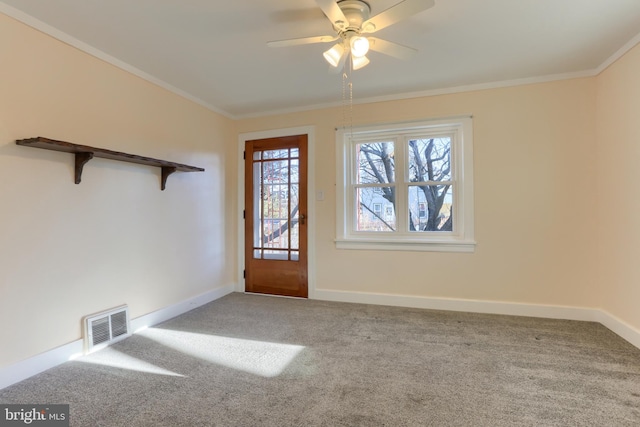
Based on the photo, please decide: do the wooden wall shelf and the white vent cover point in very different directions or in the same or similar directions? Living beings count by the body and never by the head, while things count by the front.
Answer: same or similar directions

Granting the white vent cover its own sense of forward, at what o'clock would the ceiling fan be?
The ceiling fan is roughly at 12 o'clock from the white vent cover.

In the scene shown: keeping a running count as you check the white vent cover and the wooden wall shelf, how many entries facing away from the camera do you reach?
0

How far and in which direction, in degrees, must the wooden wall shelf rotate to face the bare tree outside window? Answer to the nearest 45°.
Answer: approximately 45° to its left

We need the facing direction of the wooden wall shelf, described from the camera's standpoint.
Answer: facing the viewer and to the right of the viewer

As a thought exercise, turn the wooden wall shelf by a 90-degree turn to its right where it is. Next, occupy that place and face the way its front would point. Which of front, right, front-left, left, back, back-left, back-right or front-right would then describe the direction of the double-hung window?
back-left

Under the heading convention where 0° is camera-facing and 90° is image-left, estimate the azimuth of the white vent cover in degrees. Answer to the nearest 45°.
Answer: approximately 315°

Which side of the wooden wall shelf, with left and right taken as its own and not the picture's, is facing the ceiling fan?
front

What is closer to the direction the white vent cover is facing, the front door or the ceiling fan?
the ceiling fan

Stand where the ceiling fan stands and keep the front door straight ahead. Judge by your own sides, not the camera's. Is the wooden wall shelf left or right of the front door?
left
